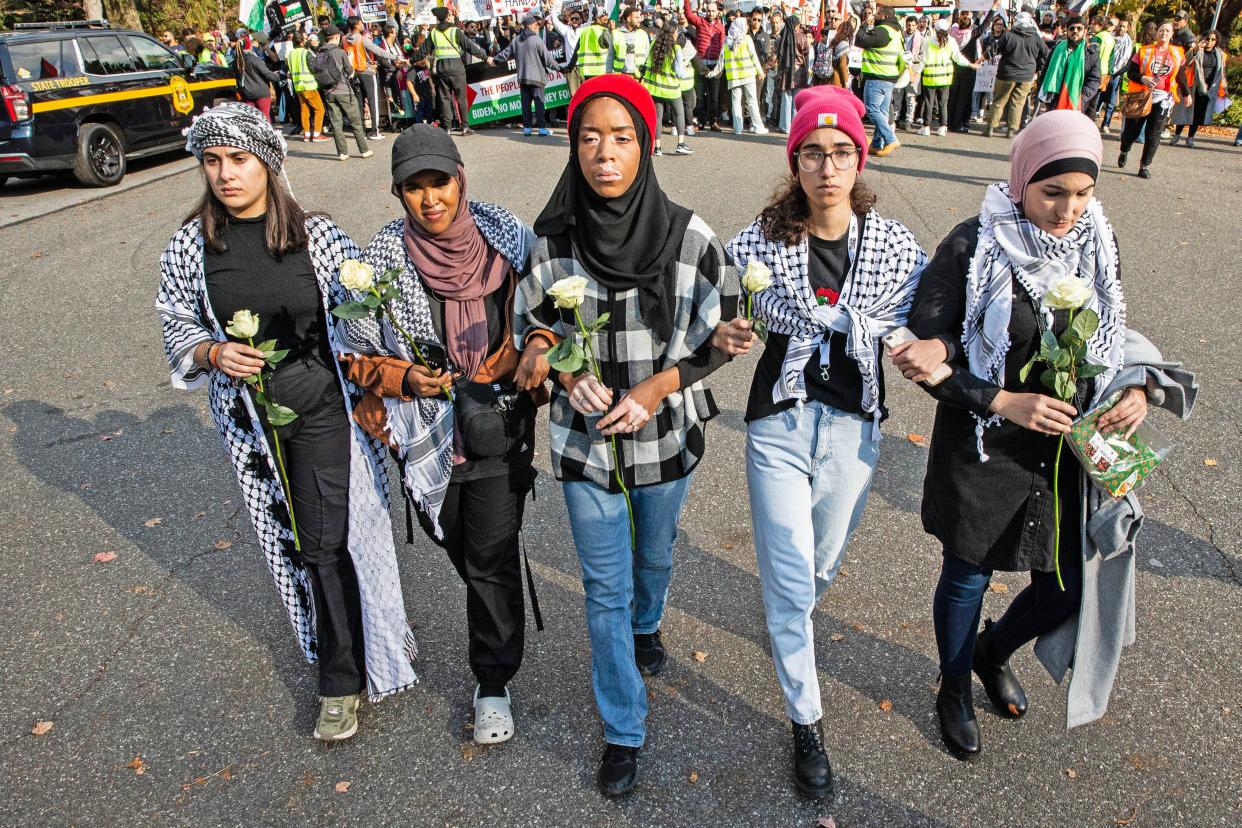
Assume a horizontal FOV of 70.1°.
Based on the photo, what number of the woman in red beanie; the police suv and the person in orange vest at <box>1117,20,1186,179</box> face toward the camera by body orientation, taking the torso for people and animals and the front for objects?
2

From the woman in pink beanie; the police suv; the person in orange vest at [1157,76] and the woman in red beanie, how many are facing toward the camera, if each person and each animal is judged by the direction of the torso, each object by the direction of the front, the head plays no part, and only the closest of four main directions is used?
3

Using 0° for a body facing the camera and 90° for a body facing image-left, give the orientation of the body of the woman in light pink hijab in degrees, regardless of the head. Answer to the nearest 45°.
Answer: approximately 315°

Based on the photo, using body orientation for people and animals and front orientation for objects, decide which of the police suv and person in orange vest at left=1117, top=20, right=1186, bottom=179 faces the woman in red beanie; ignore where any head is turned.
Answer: the person in orange vest

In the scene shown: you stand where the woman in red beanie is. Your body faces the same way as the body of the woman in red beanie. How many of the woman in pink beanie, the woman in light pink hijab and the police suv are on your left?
2

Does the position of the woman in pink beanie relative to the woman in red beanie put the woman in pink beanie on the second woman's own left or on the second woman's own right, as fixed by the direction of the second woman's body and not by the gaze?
on the second woman's own left

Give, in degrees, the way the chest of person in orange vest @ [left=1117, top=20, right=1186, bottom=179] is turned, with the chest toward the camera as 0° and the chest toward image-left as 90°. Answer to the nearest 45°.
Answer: approximately 0°

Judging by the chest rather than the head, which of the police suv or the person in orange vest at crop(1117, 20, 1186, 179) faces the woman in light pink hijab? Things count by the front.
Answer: the person in orange vest

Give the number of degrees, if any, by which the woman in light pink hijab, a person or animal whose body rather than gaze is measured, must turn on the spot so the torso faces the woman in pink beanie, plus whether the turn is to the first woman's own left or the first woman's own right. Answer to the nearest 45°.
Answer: approximately 135° to the first woman's own right

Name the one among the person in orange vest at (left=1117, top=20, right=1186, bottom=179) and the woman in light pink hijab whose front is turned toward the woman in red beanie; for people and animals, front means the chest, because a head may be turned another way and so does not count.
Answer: the person in orange vest
